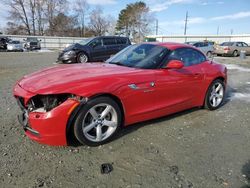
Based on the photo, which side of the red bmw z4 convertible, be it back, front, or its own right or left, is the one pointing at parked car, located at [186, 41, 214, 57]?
back

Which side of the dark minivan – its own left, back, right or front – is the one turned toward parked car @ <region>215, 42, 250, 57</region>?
back

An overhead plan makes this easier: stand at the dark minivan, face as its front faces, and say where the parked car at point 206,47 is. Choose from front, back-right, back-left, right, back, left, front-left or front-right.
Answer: back

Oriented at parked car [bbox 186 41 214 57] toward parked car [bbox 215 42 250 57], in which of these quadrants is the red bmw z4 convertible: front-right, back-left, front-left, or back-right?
back-right

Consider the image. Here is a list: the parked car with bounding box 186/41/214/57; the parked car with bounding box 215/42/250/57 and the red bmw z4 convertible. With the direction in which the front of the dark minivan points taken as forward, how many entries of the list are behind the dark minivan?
2

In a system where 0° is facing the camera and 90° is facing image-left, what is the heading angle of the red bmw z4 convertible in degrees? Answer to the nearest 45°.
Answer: approximately 45°

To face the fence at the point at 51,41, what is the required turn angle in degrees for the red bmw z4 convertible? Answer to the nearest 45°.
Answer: approximately 135° to its right

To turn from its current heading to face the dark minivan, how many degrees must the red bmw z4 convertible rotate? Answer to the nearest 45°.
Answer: approximately 135° to its right

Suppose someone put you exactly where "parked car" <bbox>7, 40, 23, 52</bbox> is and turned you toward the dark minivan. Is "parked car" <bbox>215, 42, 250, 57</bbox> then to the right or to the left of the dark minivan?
left
